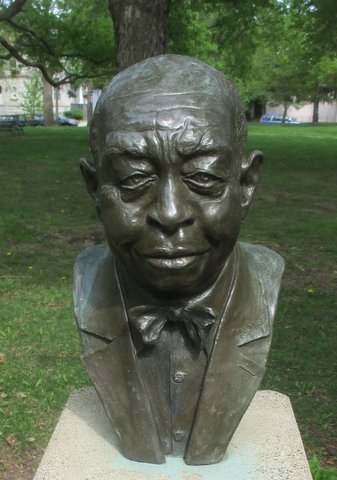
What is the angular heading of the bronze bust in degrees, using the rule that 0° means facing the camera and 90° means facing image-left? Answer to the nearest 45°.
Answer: approximately 0°
